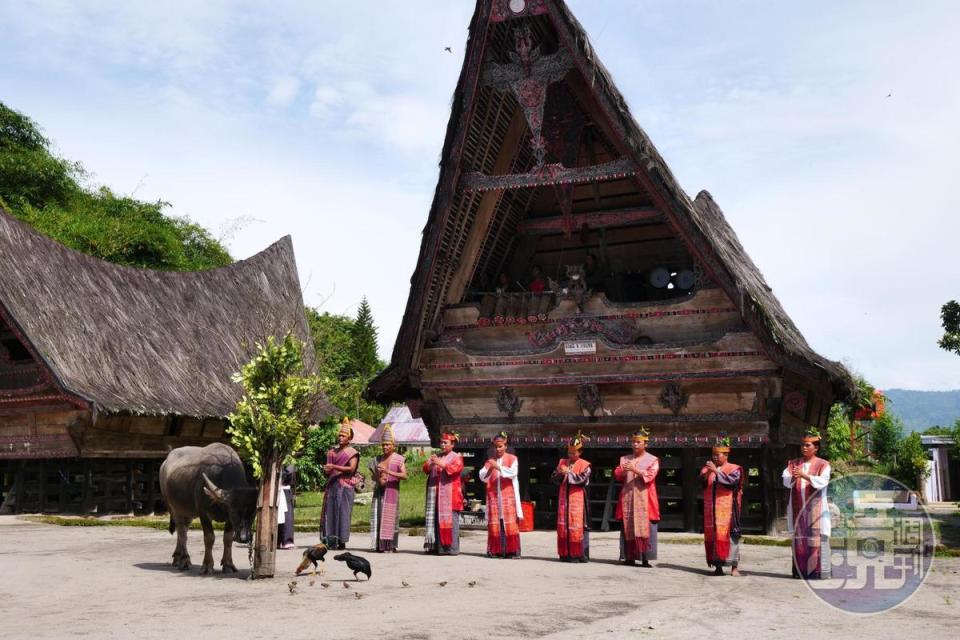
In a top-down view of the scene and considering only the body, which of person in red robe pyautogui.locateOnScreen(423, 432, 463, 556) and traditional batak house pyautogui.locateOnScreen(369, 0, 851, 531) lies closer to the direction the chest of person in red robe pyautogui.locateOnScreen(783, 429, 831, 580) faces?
the person in red robe

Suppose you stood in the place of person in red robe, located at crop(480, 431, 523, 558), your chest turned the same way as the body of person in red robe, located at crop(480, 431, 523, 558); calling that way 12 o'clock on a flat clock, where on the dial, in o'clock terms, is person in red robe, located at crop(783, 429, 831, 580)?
person in red robe, located at crop(783, 429, 831, 580) is roughly at 10 o'clock from person in red robe, located at crop(480, 431, 523, 558).

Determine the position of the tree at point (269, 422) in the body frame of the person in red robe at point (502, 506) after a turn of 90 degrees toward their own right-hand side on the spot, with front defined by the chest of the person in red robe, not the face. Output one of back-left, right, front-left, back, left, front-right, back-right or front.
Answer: front-left

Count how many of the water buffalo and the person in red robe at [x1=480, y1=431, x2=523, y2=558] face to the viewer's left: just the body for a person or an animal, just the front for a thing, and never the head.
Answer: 0

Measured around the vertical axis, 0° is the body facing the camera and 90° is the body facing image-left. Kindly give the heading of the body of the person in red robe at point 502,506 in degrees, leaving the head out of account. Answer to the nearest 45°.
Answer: approximately 0°

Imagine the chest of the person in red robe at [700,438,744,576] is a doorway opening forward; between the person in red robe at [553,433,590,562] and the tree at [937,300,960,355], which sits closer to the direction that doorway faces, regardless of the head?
the person in red robe

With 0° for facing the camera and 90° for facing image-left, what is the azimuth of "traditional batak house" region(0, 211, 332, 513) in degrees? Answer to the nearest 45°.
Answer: approximately 45°

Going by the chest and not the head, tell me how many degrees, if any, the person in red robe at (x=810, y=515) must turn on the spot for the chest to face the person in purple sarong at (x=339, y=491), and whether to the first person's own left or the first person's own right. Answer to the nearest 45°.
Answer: approximately 45° to the first person's own right

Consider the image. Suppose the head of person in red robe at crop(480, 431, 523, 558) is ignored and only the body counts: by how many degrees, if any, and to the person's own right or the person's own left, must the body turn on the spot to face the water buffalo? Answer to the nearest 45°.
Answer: approximately 45° to the person's own right

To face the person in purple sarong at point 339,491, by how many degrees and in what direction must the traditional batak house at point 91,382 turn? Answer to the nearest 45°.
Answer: approximately 45° to its left
